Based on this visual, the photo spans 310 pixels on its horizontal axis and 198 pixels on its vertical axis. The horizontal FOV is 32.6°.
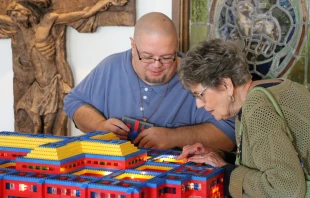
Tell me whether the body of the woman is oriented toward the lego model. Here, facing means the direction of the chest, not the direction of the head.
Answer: yes

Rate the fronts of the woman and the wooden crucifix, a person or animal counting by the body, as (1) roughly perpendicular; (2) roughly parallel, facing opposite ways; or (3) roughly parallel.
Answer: roughly perpendicular

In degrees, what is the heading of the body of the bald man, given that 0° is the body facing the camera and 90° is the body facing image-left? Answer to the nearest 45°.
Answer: approximately 0°

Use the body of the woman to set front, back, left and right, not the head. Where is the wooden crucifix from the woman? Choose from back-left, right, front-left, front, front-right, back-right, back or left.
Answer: front-right

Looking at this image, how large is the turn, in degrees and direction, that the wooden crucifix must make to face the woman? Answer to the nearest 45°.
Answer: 0° — it already faces them

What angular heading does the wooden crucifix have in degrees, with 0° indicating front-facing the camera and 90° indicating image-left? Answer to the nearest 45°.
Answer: approximately 0°

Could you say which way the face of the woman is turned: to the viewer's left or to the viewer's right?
to the viewer's left

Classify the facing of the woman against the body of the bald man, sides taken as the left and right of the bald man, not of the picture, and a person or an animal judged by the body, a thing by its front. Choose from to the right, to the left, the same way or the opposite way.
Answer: to the right

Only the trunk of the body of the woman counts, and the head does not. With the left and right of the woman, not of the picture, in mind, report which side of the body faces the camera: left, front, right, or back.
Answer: left
